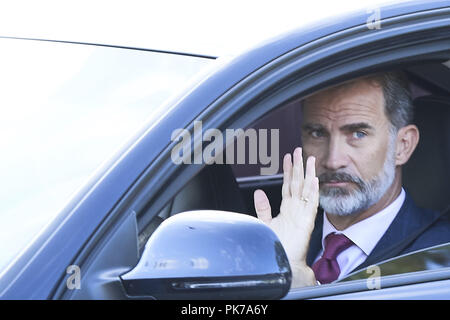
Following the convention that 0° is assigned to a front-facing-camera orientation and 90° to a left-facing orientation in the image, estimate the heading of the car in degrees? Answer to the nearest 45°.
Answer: approximately 45°

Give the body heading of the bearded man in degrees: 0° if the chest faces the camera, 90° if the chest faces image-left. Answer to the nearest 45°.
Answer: approximately 45°
